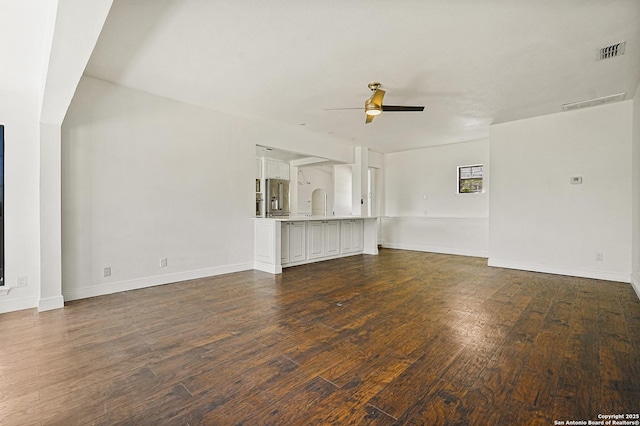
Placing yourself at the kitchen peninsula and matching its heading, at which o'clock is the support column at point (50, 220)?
The support column is roughly at 3 o'clock from the kitchen peninsula.

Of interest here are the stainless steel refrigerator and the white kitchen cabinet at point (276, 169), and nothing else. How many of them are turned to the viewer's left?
0

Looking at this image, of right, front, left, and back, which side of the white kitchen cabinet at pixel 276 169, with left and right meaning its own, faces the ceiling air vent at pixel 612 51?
front

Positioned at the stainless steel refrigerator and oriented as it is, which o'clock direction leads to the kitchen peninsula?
The kitchen peninsula is roughly at 1 o'clock from the stainless steel refrigerator.

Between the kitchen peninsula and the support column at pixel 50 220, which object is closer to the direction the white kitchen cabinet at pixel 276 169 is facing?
the kitchen peninsula

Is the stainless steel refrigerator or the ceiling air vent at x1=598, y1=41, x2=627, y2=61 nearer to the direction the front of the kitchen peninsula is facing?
the ceiling air vent

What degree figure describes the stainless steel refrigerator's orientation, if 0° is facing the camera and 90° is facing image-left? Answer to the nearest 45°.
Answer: approximately 315°

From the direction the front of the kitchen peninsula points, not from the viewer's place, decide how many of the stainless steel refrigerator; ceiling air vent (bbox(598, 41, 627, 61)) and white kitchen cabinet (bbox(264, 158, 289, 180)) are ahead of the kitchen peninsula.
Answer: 1

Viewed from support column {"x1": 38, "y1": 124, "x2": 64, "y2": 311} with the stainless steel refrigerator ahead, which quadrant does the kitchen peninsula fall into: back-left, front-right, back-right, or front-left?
front-right

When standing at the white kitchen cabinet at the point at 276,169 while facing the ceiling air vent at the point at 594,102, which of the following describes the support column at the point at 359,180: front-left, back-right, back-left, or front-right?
front-left

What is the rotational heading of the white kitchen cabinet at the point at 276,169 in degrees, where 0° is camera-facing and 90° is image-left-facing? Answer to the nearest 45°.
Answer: approximately 315°

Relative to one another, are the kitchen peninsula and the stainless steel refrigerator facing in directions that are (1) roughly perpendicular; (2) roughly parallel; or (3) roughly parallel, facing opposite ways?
roughly parallel

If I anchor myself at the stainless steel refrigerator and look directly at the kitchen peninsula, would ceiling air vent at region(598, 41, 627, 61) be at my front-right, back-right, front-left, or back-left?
front-left

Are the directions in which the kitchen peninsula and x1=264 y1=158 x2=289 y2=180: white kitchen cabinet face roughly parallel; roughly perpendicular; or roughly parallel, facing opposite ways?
roughly parallel

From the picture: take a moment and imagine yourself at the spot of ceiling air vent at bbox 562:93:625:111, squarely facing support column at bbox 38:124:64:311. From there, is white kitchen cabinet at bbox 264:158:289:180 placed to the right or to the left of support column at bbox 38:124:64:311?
right

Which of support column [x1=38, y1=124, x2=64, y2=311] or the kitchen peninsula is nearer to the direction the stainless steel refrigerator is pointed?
the kitchen peninsula

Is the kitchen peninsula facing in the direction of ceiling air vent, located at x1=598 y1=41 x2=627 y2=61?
yes

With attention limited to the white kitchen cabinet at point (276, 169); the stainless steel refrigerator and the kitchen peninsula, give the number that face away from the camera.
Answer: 0
